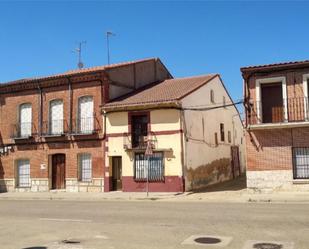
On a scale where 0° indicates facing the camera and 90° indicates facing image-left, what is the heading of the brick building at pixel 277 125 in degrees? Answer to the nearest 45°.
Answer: approximately 0°

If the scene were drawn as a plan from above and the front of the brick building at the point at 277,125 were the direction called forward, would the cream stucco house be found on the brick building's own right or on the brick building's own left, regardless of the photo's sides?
on the brick building's own right

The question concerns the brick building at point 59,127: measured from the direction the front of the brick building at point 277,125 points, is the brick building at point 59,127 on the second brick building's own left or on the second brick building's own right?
on the second brick building's own right
